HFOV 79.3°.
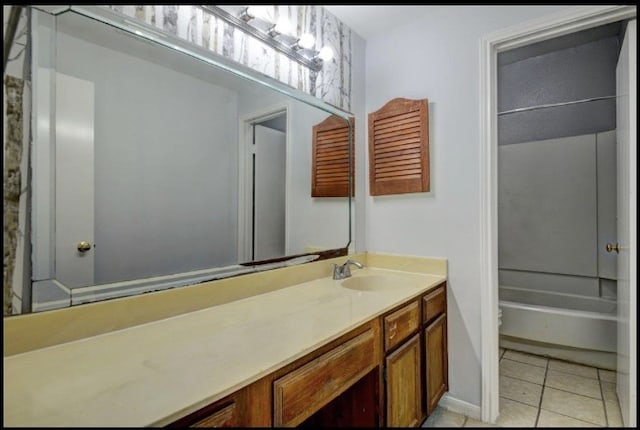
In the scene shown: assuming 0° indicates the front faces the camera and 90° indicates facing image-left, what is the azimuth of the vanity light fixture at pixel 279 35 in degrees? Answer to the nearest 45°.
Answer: approximately 315°

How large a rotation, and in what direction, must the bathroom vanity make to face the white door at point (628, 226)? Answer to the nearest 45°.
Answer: approximately 45° to its left
